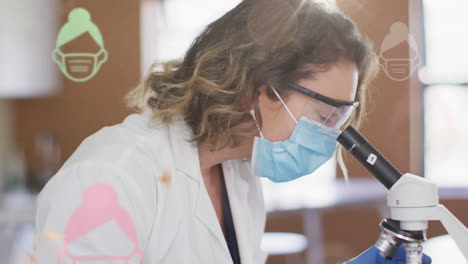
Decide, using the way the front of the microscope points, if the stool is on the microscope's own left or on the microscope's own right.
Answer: on the microscope's own right

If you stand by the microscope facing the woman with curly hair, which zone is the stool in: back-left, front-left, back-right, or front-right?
front-right

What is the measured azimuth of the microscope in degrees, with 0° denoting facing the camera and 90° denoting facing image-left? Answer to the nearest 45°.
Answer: approximately 90°

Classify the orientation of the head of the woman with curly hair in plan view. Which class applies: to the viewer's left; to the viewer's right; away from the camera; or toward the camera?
to the viewer's right

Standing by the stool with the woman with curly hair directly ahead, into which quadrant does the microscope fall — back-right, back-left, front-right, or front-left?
front-left
